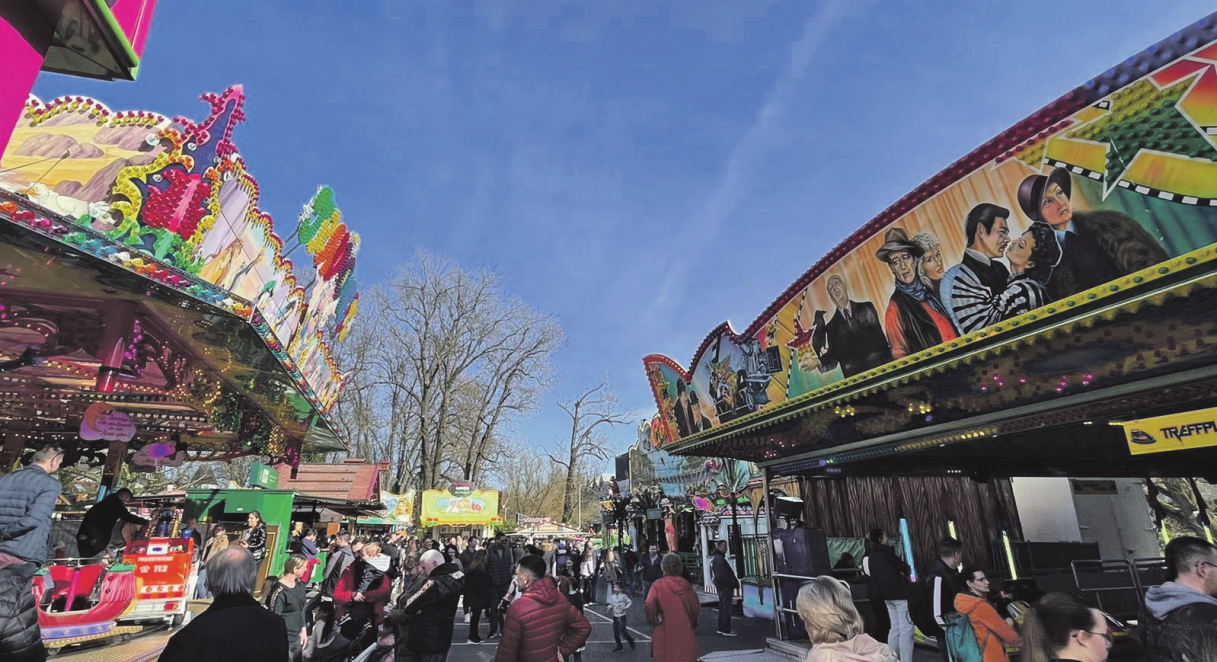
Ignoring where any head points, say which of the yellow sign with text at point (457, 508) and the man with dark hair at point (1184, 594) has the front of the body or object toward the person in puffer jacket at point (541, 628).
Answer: the yellow sign with text

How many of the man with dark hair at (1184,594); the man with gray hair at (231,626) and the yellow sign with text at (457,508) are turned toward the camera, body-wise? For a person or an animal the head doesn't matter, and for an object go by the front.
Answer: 1

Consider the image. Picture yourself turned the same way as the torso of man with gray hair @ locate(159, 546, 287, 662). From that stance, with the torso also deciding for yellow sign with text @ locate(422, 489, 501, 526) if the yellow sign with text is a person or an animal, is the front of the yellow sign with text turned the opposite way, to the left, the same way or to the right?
the opposite way

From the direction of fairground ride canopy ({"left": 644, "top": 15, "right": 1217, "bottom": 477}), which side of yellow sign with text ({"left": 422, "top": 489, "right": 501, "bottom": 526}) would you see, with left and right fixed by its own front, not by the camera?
front

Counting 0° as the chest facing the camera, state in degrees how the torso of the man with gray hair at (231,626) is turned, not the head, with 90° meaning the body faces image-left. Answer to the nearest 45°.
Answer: approximately 180°

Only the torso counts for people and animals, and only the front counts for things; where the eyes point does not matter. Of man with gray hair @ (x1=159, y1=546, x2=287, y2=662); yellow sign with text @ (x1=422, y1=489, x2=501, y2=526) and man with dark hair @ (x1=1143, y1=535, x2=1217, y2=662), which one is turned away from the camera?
man with gray hair @ (x1=159, y1=546, x2=287, y2=662)

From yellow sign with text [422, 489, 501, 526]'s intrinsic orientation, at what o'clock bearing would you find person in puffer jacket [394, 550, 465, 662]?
The person in puffer jacket is roughly at 12 o'clock from the yellow sign with text.

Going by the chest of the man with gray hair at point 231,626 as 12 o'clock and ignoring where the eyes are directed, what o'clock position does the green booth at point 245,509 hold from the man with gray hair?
The green booth is roughly at 12 o'clock from the man with gray hair.

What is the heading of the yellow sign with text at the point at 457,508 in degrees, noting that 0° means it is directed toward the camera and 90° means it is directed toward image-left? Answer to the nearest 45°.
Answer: approximately 0°

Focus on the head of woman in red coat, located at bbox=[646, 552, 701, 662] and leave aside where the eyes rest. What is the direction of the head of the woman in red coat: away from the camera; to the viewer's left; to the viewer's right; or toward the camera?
away from the camera

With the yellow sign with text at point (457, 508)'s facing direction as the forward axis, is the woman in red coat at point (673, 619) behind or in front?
in front

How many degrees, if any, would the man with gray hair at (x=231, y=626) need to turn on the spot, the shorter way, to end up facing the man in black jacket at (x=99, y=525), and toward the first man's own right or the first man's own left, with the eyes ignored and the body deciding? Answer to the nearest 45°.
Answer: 0° — they already face them
